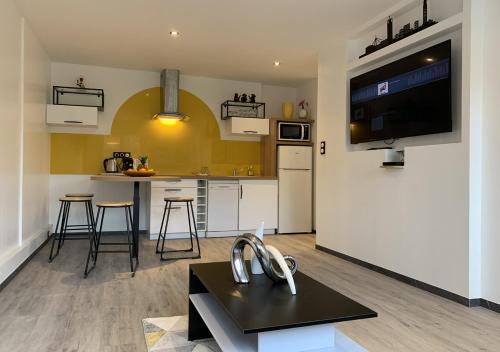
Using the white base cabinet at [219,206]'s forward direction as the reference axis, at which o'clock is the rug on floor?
The rug on floor is roughly at 12 o'clock from the white base cabinet.

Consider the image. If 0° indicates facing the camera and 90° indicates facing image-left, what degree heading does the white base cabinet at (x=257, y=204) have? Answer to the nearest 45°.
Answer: approximately 0°

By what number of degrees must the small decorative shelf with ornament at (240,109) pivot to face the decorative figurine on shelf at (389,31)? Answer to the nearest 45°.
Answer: approximately 45° to its left

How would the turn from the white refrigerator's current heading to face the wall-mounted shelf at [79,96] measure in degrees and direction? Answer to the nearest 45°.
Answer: approximately 90° to its right

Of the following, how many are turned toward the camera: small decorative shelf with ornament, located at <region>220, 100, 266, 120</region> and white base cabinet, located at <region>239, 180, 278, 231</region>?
2

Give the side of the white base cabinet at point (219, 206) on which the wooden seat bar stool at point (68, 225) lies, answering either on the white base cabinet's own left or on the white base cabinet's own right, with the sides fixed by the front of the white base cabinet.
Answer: on the white base cabinet's own right
